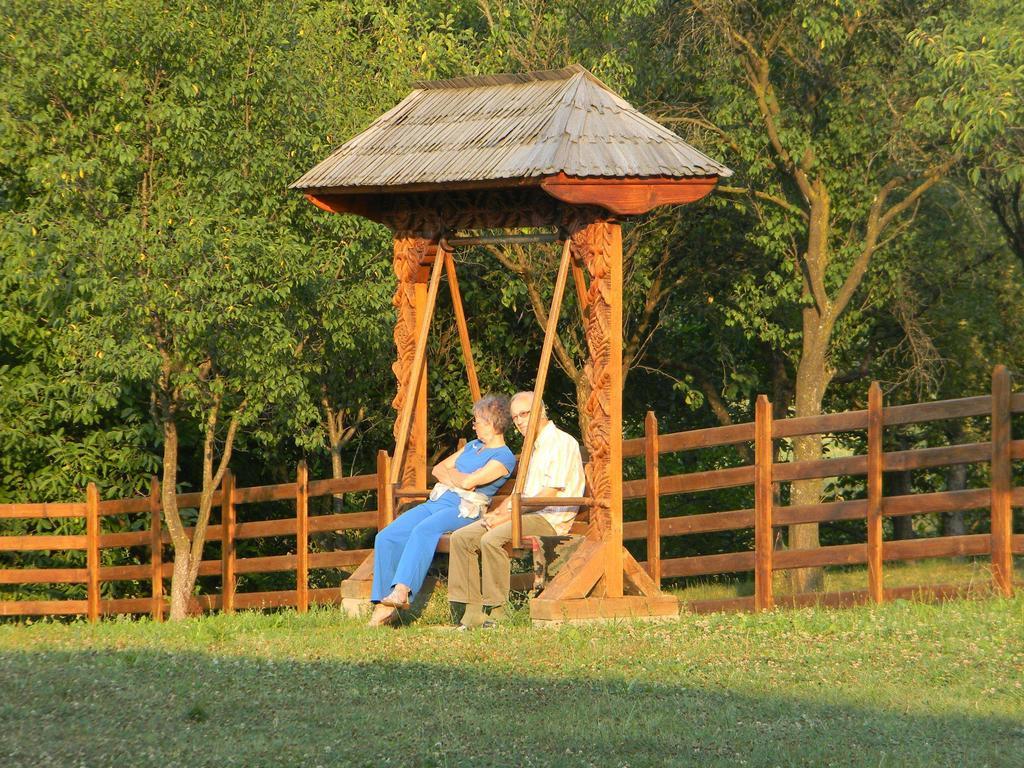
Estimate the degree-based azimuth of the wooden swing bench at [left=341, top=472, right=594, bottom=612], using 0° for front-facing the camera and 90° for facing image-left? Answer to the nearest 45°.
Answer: approximately 45°

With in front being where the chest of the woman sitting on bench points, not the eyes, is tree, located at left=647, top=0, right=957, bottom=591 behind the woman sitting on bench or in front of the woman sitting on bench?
behind

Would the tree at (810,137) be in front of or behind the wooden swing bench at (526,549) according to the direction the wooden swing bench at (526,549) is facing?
behind

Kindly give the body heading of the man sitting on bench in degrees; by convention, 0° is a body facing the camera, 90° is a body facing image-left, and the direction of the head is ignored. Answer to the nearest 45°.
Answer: approximately 45°

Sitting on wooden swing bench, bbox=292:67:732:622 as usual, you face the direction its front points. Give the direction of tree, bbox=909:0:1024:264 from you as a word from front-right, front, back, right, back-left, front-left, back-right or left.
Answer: back

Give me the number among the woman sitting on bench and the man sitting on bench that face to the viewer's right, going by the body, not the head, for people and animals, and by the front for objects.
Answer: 0

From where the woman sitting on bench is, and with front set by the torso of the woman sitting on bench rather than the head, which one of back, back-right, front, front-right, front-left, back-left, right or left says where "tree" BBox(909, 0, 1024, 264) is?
back

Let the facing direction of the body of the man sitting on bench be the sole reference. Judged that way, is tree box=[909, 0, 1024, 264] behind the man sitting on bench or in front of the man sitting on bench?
behind

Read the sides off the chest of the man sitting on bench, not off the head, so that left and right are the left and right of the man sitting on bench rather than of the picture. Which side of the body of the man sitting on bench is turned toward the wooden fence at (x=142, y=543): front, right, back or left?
right

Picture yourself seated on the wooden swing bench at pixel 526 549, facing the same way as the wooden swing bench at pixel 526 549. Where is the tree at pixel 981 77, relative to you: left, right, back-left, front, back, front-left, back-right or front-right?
back
